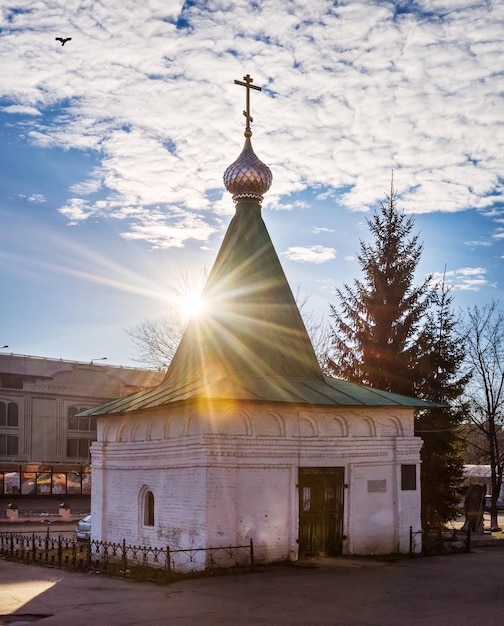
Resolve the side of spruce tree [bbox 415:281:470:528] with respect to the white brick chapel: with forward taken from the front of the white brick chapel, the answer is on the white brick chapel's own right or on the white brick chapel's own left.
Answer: on the white brick chapel's own left

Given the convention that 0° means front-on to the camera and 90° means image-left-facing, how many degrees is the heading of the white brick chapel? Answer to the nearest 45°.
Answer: approximately 315°

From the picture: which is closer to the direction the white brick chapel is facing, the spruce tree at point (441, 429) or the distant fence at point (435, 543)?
the distant fence

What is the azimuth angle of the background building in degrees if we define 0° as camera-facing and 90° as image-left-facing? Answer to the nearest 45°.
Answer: approximately 315°

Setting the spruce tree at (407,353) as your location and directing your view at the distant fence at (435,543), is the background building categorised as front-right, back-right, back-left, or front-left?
back-right

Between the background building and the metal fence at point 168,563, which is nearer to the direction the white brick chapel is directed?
the metal fence

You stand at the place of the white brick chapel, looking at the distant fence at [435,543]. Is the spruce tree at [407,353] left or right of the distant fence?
left

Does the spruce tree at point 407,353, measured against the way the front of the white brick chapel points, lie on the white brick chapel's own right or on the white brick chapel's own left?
on the white brick chapel's own left
